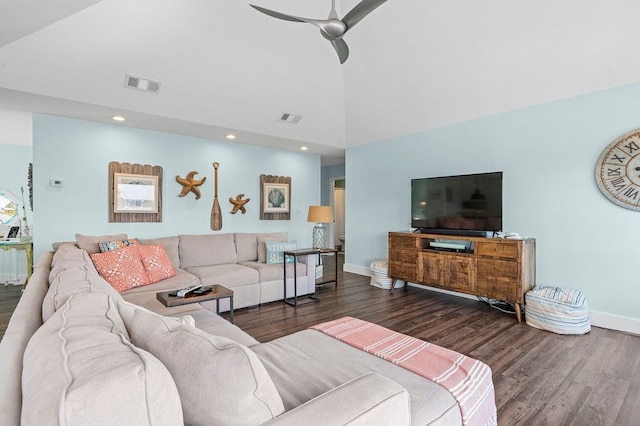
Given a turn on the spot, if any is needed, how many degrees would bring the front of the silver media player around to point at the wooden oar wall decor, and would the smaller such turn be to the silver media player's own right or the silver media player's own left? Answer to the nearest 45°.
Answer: approximately 45° to the silver media player's own right

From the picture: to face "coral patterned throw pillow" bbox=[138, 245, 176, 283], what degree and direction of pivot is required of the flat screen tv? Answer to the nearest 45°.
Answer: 0° — it already faces it

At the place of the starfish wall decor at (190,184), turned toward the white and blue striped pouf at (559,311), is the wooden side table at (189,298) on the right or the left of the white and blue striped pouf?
right

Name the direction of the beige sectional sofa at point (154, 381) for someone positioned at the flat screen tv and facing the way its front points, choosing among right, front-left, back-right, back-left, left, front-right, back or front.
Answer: front-left

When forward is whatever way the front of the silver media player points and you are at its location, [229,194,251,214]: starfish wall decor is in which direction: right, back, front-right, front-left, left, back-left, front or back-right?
front-right

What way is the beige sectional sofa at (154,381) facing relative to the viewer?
to the viewer's right

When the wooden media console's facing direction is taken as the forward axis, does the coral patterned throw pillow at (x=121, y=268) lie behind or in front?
in front

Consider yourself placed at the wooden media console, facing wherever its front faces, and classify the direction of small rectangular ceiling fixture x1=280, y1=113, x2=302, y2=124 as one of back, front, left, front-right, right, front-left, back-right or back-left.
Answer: front-right

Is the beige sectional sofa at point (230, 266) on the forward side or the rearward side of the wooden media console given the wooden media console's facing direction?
on the forward side
